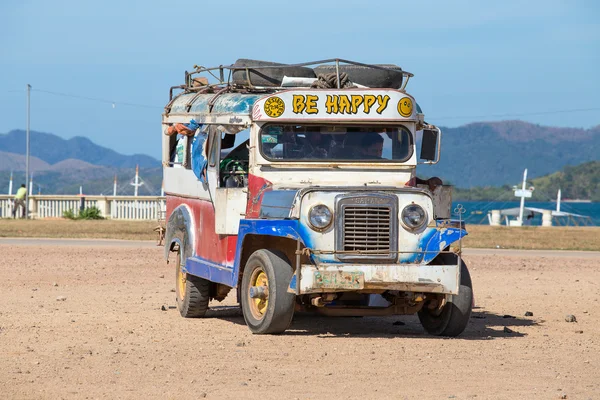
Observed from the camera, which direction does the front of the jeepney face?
facing the viewer and to the right of the viewer

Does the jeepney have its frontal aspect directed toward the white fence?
no

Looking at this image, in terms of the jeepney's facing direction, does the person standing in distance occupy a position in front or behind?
behind
